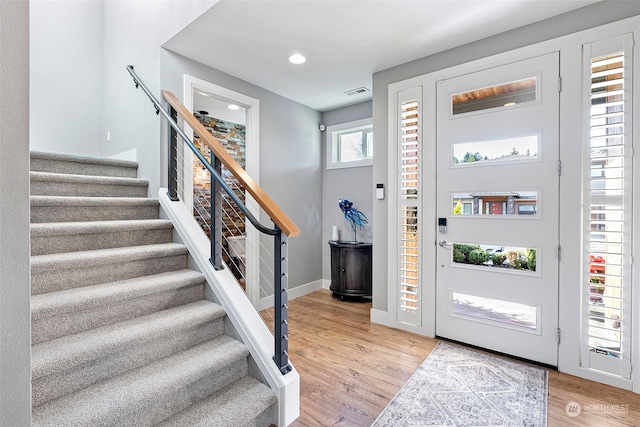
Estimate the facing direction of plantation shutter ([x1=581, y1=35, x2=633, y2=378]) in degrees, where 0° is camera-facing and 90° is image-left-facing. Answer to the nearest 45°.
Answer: approximately 45°

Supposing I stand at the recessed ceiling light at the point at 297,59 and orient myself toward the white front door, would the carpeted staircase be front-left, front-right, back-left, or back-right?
back-right

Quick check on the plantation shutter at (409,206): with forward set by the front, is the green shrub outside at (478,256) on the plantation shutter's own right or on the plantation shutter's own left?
on the plantation shutter's own left

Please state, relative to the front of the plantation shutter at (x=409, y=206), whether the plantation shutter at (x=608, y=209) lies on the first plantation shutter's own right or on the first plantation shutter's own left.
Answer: on the first plantation shutter's own left

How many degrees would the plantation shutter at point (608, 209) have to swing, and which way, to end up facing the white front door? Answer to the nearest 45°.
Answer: approximately 45° to its right

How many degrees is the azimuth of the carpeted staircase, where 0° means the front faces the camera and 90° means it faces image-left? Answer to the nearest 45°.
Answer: approximately 315°

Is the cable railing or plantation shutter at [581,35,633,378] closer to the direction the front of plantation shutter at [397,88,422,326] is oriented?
the cable railing

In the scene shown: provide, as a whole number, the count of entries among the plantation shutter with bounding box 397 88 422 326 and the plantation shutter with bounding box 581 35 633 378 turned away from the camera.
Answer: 0

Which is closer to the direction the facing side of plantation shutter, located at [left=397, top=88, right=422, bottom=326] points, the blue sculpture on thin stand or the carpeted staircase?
the carpeted staircase

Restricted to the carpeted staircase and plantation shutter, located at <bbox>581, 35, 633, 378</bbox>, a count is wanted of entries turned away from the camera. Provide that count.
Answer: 0
